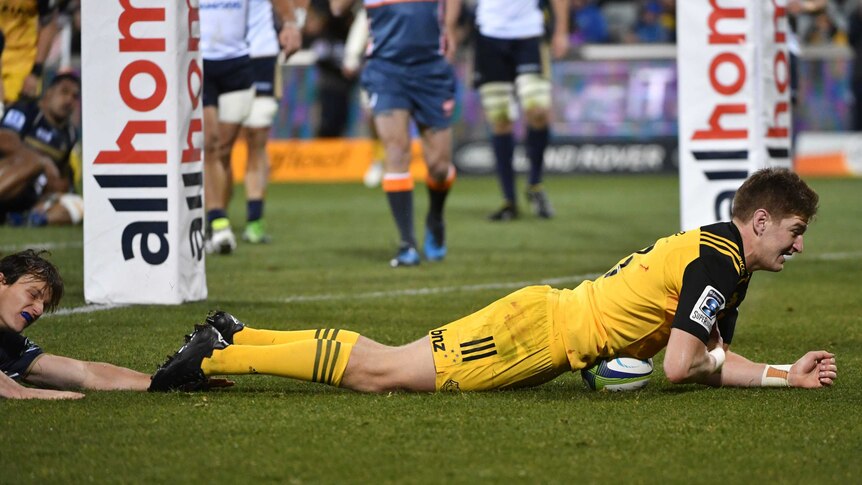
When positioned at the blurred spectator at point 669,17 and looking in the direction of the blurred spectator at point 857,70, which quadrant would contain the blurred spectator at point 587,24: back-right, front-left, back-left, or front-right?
back-right

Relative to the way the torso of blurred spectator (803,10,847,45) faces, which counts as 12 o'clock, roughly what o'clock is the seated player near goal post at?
The seated player near goal post is roughly at 1 o'clock from the blurred spectator.

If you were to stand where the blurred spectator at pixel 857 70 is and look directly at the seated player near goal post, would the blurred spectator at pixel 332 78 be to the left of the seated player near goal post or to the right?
right

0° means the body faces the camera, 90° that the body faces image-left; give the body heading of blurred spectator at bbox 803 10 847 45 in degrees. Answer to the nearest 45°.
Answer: approximately 0°

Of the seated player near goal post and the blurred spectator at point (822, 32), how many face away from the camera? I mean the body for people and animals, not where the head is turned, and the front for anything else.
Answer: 0

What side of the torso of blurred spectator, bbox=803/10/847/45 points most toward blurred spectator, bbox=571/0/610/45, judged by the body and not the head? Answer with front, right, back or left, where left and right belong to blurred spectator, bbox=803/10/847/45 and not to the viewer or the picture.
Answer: right

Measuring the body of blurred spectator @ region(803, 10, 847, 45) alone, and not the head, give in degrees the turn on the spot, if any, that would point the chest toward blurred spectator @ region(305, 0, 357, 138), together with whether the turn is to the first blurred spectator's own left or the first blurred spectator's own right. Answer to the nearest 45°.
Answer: approximately 45° to the first blurred spectator's own right

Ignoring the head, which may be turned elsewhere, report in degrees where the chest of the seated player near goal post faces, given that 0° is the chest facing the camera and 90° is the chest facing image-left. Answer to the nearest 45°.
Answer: approximately 315°

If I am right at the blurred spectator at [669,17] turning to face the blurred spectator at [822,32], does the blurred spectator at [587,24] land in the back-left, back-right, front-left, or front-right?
back-right

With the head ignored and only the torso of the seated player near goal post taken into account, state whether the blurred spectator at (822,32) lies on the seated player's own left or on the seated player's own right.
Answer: on the seated player's own left

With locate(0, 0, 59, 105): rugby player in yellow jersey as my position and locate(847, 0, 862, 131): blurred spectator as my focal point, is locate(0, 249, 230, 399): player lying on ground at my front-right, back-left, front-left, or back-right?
back-right

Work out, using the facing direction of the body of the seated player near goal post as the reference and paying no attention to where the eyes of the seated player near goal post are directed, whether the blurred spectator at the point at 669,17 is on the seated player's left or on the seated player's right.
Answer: on the seated player's left
